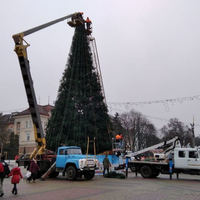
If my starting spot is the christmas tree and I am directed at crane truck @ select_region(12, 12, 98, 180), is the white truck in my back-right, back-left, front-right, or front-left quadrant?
front-left

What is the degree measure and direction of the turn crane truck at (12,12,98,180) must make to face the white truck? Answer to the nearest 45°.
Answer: approximately 45° to its left

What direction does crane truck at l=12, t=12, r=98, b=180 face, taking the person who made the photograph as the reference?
facing the viewer and to the right of the viewer

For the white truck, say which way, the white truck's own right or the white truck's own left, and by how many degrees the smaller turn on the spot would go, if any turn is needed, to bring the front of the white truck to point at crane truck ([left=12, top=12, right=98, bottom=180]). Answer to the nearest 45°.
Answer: approximately 180°

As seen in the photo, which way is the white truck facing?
to the viewer's right

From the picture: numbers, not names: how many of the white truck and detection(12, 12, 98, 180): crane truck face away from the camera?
0

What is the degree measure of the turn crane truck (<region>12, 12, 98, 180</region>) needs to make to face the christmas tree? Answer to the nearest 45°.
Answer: approximately 135° to its left

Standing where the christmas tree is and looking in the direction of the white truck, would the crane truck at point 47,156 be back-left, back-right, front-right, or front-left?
front-right

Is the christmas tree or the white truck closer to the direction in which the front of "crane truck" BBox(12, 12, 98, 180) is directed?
the white truck

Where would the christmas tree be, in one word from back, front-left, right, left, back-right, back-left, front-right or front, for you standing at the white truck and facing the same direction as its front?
back-left
